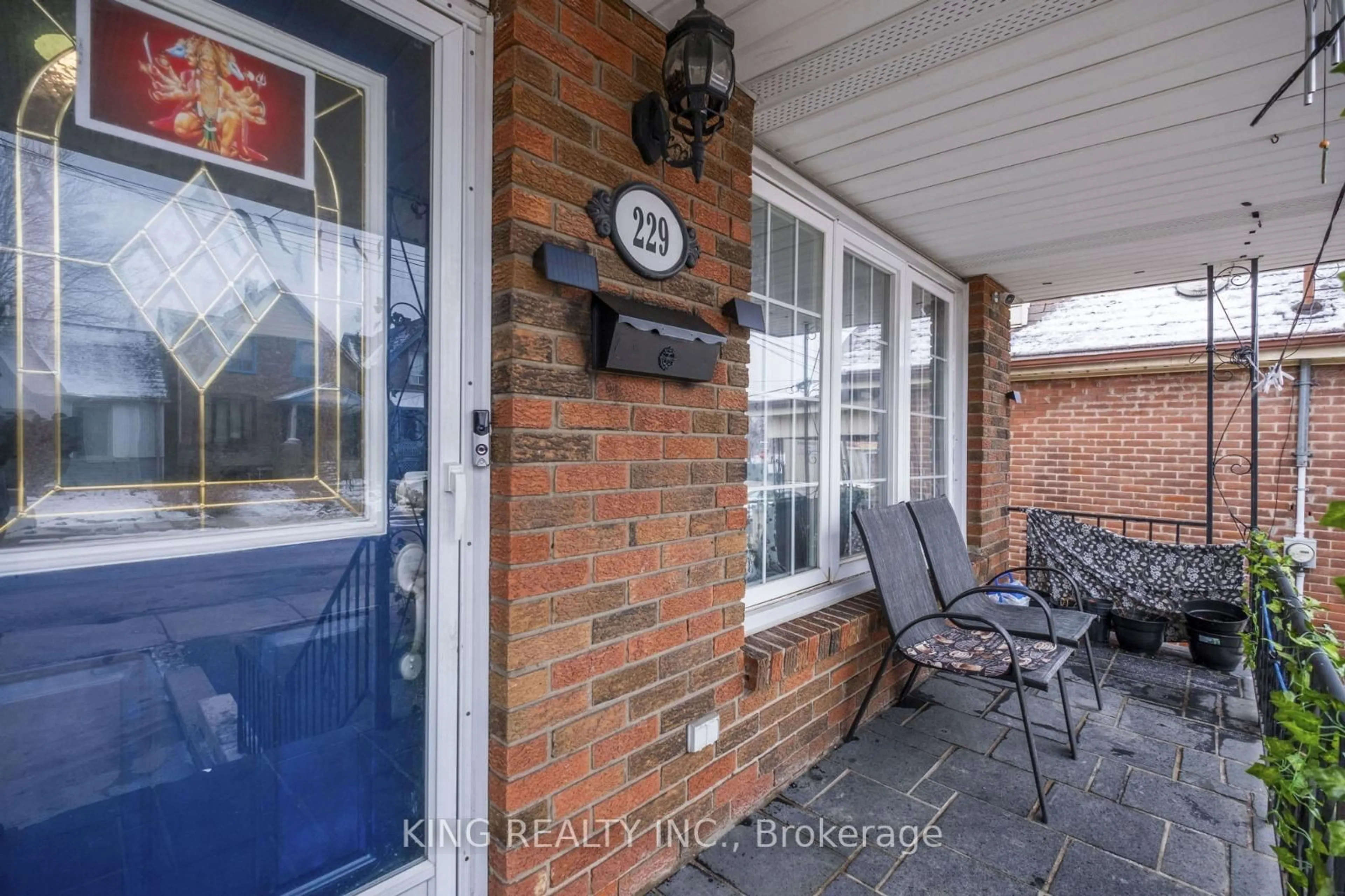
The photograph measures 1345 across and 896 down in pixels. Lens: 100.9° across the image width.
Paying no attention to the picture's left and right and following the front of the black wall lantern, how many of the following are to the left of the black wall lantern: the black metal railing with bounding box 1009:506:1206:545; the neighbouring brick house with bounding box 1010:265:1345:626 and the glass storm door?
2

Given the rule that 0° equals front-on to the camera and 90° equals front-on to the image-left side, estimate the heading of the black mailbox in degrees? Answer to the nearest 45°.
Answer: approximately 315°

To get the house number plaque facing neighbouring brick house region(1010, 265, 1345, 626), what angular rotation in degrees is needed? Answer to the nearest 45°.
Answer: approximately 90° to its left

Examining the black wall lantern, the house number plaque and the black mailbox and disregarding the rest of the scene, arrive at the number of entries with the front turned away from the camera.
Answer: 0

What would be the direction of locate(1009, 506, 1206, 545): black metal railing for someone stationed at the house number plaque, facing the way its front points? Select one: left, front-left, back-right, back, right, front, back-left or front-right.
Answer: left

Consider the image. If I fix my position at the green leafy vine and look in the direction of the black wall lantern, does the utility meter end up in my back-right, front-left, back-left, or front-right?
back-right

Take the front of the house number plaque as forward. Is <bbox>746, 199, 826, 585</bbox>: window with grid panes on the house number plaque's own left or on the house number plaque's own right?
on the house number plaque's own left

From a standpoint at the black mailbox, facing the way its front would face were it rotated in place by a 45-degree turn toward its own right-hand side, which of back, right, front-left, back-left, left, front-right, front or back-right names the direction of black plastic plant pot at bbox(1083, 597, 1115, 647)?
back-left

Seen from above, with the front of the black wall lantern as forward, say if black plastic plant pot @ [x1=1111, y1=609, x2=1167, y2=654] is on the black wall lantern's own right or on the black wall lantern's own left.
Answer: on the black wall lantern's own left

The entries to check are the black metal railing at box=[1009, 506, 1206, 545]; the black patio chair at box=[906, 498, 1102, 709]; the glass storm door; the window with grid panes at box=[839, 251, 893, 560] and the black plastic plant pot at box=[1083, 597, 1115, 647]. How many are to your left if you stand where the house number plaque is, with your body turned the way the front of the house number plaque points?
4

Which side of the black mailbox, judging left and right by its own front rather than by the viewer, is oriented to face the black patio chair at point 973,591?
left

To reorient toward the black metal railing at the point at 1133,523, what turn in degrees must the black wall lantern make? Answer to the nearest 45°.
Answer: approximately 90° to its left

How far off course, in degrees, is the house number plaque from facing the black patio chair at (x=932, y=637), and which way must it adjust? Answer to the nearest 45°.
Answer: approximately 90° to its left

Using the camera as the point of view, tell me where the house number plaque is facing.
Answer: facing the viewer and to the right of the viewer
